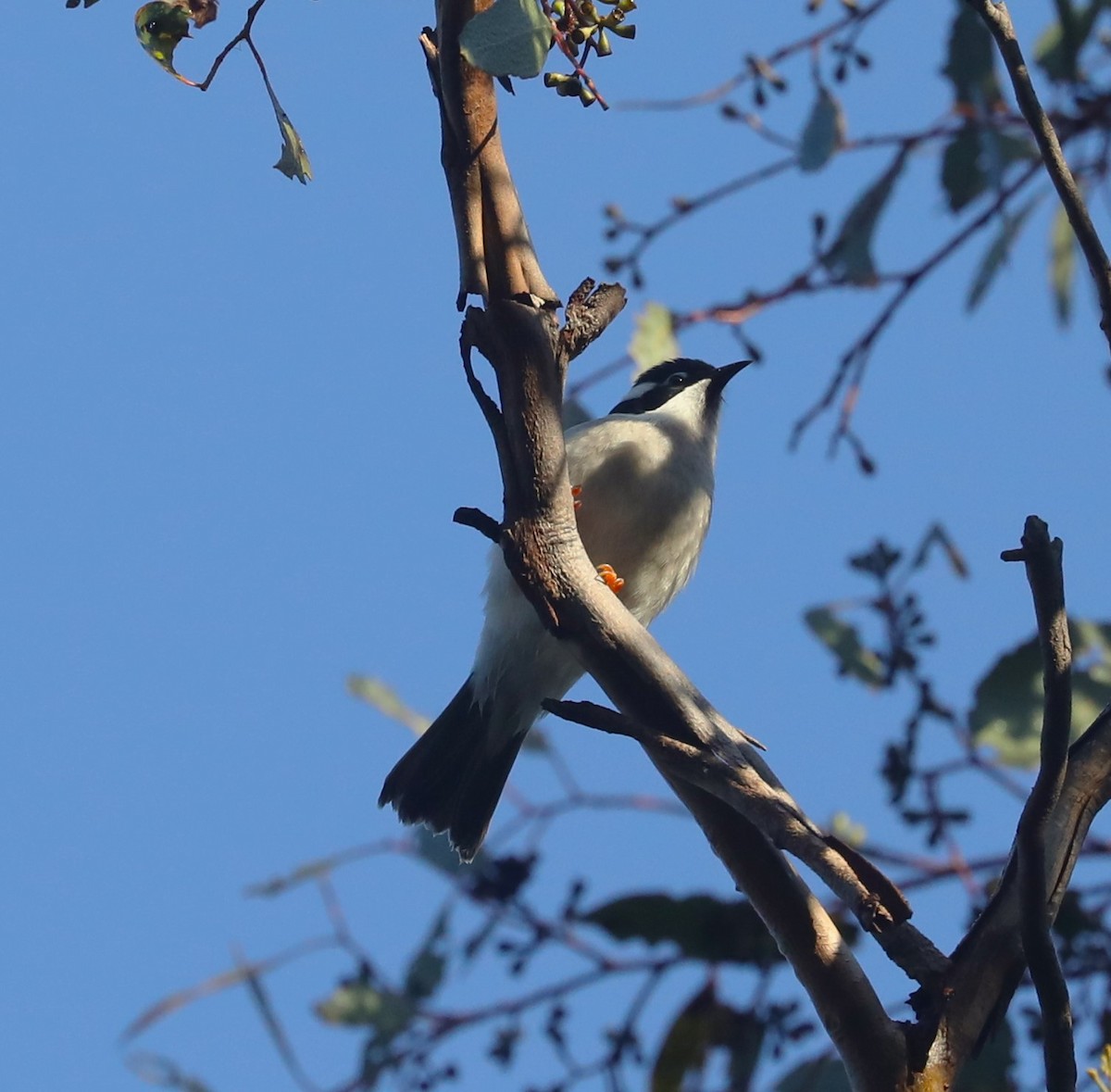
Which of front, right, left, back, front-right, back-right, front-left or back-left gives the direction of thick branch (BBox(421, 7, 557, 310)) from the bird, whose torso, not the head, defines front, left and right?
front-right

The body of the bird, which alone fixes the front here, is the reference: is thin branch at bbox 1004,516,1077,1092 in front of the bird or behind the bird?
in front

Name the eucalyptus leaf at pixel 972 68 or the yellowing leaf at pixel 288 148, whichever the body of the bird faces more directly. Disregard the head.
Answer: the eucalyptus leaf

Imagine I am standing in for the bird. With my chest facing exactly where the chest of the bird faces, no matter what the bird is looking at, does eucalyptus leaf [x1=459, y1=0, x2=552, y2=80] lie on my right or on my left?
on my right

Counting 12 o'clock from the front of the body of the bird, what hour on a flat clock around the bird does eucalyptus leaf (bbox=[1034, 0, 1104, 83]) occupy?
The eucalyptus leaf is roughly at 12 o'clock from the bird.

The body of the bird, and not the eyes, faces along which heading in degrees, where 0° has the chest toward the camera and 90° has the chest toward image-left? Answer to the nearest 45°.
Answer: approximately 315°
